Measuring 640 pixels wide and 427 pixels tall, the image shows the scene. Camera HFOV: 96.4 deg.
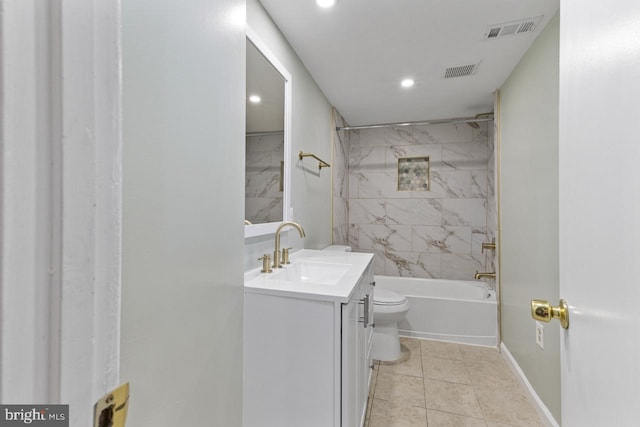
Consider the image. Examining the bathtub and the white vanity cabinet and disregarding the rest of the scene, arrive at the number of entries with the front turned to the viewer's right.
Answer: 1

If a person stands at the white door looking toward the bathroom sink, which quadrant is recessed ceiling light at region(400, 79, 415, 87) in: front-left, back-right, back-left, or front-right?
front-right

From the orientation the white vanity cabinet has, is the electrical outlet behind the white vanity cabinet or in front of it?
in front

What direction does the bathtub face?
toward the camera

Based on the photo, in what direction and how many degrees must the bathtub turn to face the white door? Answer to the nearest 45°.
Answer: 0° — it already faces it

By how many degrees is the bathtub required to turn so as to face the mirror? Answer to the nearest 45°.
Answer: approximately 45° to its right

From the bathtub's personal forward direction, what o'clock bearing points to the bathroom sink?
The bathroom sink is roughly at 1 o'clock from the bathtub.

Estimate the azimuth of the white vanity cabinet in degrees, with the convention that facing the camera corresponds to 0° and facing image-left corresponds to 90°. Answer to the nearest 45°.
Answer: approximately 270°
